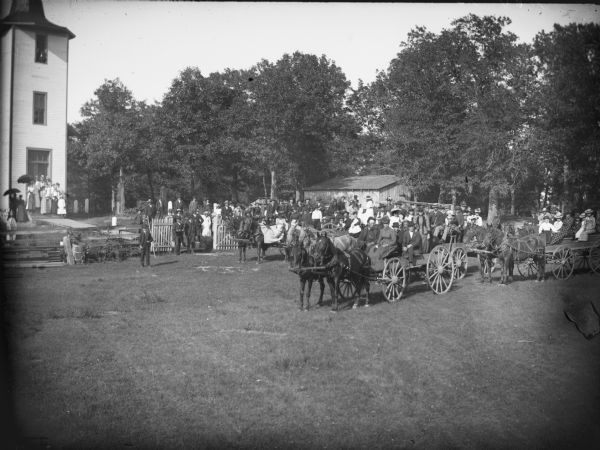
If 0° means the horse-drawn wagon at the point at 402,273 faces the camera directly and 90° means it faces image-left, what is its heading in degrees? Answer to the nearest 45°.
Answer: approximately 45°

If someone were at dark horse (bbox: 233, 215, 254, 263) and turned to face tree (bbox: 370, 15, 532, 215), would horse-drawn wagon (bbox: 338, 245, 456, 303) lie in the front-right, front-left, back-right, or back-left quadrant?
back-right

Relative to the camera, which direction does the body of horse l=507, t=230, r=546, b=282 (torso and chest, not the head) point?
to the viewer's left

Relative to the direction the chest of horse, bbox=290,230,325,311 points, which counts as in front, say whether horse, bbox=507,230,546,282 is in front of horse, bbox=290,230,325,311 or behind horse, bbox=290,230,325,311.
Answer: behind

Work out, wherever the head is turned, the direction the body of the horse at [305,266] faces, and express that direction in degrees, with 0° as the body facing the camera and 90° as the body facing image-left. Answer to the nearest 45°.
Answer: approximately 45°

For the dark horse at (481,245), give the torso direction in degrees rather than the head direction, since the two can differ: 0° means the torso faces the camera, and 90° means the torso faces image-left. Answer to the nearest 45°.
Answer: approximately 45°

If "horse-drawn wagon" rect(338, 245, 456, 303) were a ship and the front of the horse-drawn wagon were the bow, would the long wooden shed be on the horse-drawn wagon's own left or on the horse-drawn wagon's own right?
on the horse-drawn wagon's own right

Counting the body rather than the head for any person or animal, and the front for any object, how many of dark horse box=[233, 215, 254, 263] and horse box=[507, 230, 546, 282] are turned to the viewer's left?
1

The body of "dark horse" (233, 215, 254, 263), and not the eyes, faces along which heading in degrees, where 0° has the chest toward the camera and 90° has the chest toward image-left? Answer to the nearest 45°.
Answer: approximately 0°

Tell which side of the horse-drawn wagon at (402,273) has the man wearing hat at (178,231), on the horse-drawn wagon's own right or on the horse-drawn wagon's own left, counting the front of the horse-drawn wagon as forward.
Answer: on the horse-drawn wagon's own right

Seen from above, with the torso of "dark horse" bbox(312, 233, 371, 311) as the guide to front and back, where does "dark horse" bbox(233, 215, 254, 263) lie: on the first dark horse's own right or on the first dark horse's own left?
on the first dark horse's own right

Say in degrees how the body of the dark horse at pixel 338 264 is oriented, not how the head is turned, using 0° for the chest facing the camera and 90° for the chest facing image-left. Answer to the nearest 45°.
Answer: approximately 45°

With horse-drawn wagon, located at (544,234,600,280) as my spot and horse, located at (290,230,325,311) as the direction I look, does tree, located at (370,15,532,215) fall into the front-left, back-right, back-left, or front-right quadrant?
back-right
